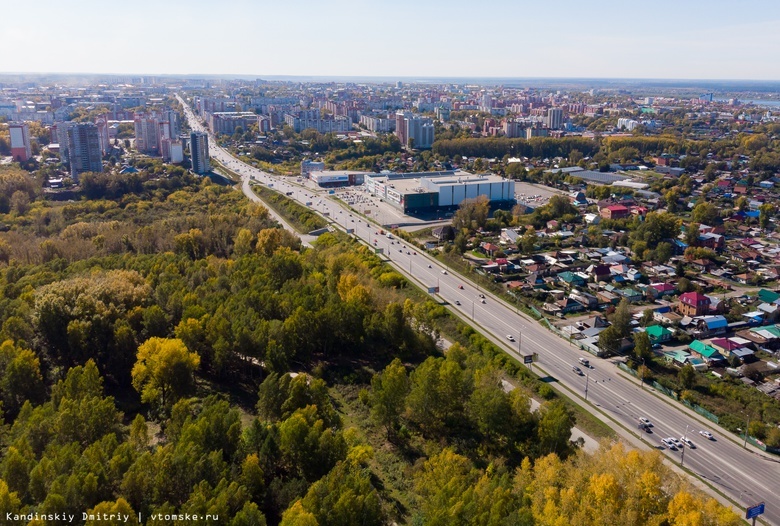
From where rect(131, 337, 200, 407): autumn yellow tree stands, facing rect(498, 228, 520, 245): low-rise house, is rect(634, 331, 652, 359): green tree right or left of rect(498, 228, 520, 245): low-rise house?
right

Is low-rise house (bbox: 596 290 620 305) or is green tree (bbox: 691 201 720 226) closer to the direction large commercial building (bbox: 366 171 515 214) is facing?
the low-rise house

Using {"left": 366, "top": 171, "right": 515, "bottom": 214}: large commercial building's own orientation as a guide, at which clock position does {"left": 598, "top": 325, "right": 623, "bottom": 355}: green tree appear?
The green tree is roughly at 10 o'clock from the large commercial building.

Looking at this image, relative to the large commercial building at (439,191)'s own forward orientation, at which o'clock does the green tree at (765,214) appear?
The green tree is roughly at 8 o'clock from the large commercial building.

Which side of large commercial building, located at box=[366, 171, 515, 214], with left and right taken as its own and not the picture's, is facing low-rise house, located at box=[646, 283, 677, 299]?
left

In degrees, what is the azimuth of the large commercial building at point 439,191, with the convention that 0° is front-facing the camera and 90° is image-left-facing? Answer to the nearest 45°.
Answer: approximately 45°

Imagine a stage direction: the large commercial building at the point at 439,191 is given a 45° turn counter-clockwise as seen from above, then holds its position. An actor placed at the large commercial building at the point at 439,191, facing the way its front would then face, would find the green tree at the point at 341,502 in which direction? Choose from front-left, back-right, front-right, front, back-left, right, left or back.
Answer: front

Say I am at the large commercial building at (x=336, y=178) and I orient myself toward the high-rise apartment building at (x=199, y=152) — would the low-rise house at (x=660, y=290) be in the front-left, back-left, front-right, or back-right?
back-left

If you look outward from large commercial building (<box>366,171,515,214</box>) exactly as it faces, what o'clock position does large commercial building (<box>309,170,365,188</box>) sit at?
large commercial building (<box>309,170,365,188</box>) is roughly at 3 o'clock from large commercial building (<box>366,171,515,214</box>).

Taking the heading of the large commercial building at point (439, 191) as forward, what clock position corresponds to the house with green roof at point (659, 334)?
The house with green roof is roughly at 10 o'clock from the large commercial building.
